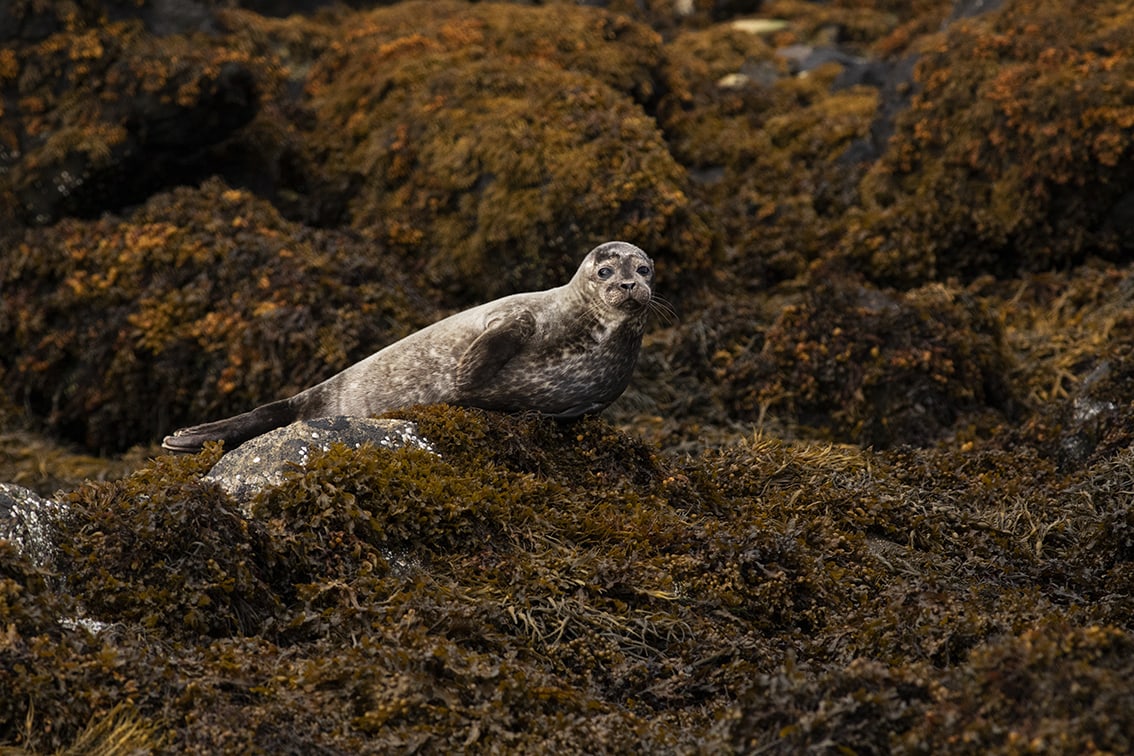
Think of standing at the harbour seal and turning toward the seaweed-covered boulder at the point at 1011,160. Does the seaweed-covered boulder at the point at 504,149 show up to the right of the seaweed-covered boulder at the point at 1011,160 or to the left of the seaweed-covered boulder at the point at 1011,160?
left

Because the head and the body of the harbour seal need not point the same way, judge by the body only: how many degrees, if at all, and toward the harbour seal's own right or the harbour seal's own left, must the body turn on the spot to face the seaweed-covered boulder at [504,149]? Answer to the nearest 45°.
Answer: approximately 90° to the harbour seal's own left

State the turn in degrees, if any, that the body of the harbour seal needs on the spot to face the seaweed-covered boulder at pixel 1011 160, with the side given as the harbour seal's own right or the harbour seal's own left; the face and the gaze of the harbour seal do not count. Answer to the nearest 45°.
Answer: approximately 45° to the harbour seal's own left

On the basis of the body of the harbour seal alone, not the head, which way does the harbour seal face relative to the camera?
to the viewer's right

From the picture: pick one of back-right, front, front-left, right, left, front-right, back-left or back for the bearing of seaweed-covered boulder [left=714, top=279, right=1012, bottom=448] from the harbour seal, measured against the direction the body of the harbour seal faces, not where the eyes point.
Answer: front-left

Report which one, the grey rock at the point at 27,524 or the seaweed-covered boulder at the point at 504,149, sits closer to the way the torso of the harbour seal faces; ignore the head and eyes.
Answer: the seaweed-covered boulder

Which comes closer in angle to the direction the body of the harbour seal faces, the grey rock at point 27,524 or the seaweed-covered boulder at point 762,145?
the seaweed-covered boulder

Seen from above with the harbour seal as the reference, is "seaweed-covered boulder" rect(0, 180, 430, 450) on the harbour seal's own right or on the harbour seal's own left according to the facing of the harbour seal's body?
on the harbour seal's own left
